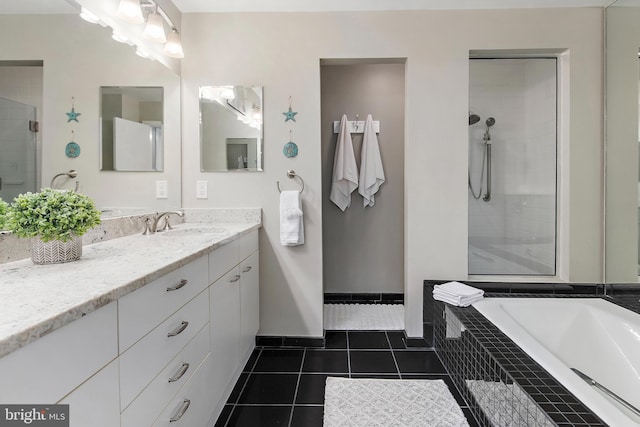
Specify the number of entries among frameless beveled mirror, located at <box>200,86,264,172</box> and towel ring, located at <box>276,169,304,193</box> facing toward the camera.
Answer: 2

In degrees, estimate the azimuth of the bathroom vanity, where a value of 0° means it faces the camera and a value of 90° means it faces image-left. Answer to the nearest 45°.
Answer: approximately 315°

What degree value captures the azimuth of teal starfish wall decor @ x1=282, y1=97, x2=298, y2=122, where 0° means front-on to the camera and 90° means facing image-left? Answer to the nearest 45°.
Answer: approximately 0°
